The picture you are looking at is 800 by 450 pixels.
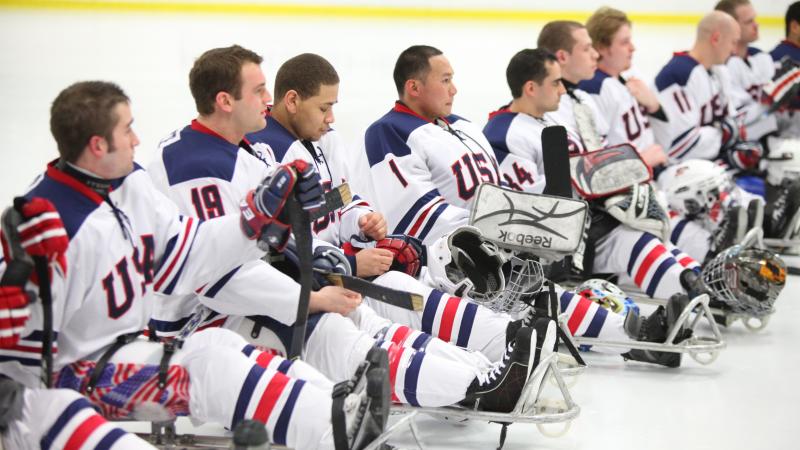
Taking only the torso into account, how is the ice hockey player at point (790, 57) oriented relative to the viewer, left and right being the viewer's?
facing to the right of the viewer

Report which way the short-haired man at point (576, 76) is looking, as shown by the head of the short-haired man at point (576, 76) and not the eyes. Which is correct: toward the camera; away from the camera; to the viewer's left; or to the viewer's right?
to the viewer's right

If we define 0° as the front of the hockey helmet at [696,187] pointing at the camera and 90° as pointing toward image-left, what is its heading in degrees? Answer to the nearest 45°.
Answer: approximately 270°

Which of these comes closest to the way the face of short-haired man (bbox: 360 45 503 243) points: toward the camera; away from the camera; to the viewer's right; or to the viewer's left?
to the viewer's right

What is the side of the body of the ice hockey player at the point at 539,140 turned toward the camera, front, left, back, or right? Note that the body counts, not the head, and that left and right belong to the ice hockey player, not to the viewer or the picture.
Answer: right

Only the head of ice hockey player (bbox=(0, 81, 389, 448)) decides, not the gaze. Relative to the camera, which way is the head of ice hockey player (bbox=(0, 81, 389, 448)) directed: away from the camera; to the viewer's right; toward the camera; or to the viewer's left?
to the viewer's right

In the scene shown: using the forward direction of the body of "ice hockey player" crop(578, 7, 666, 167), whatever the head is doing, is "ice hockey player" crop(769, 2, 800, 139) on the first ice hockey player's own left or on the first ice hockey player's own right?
on the first ice hockey player's own left

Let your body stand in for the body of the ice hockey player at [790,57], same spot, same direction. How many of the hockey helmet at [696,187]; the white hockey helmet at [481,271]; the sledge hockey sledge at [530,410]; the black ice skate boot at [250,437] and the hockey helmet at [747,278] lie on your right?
5

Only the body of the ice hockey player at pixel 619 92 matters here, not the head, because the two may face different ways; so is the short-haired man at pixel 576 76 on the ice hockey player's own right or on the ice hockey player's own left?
on the ice hockey player's own right

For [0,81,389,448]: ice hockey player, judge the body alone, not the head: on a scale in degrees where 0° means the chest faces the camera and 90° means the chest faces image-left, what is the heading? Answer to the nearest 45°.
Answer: approximately 315°

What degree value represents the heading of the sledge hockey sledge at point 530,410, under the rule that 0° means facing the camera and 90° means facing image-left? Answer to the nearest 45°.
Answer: approximately 270°
